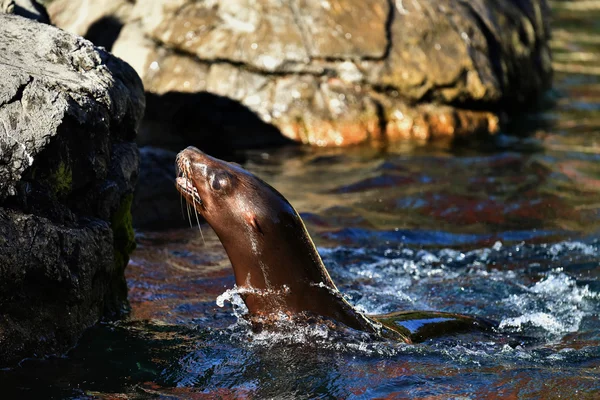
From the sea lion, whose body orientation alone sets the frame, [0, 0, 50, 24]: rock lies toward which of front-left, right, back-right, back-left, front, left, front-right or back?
front-right

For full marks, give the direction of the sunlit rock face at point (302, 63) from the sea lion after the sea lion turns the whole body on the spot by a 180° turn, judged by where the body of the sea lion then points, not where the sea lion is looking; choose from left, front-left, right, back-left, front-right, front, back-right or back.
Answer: left

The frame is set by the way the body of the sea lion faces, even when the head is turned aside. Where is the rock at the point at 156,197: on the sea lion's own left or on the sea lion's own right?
on the sea lion's own right

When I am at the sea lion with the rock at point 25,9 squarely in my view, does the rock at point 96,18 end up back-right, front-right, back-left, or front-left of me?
front-right

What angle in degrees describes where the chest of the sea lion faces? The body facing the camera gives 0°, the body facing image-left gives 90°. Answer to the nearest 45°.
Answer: approximately 90°
